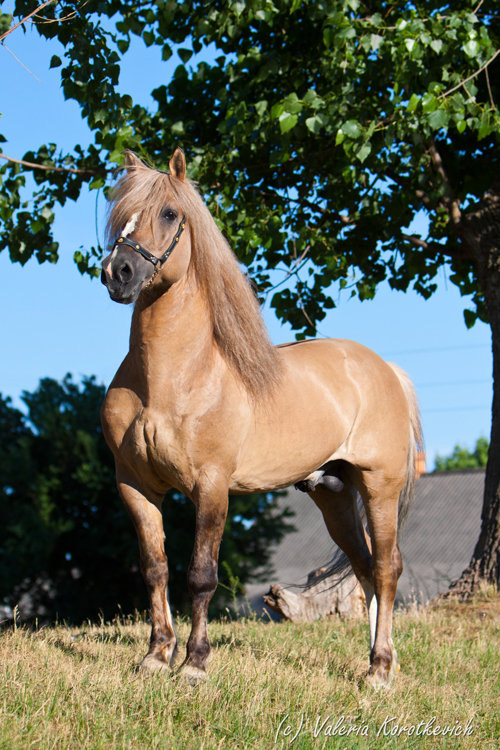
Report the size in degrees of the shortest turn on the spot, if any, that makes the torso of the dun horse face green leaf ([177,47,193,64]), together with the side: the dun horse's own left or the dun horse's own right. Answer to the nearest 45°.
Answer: approximately 135° to the dun horse's own right

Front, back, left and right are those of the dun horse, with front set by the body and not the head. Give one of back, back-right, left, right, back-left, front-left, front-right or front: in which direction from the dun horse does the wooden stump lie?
back-right

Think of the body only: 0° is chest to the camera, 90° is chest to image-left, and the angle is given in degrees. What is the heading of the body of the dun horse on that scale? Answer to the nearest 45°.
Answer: approximately 45°
